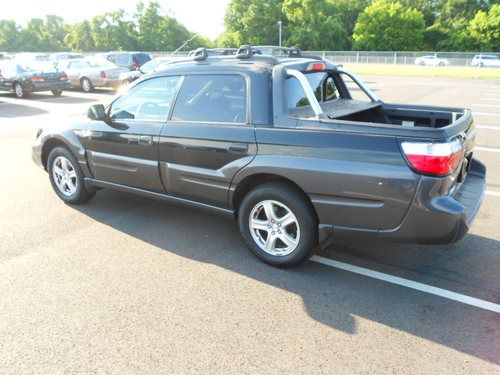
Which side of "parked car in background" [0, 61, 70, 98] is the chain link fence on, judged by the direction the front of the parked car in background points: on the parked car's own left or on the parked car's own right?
on the parked car's own right

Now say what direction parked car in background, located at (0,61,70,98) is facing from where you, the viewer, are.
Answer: facing away from the viewer and to the left of the viewer

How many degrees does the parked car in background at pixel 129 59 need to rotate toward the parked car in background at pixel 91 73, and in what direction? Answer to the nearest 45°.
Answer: approximately 90° to its left

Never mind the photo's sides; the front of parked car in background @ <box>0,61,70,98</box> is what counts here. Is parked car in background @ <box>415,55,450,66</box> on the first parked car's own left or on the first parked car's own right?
on the first parked car's own right

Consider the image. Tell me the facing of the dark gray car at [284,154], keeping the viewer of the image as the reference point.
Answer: facing away from the viewer and to the left of the viewer

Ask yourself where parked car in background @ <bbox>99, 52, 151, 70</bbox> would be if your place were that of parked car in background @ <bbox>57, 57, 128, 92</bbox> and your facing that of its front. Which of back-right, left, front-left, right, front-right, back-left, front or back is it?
right

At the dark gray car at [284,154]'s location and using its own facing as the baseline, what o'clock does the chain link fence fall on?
The chain link fence is roughly at 2 o'clock from the dark gray car.

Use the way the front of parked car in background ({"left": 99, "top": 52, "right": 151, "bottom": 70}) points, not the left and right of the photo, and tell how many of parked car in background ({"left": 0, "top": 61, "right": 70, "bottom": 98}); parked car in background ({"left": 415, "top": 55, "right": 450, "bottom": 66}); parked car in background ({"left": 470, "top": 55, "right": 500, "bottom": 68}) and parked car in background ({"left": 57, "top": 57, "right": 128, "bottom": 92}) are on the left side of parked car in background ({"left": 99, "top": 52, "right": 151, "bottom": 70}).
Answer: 2

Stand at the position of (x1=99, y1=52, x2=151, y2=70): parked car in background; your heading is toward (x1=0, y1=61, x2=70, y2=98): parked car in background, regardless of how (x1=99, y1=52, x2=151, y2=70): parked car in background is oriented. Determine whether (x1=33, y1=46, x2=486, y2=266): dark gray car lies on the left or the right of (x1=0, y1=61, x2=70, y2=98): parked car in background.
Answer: left

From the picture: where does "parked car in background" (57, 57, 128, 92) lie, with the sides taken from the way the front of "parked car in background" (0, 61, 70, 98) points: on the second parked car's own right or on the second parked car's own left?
on the second parked car's own right
